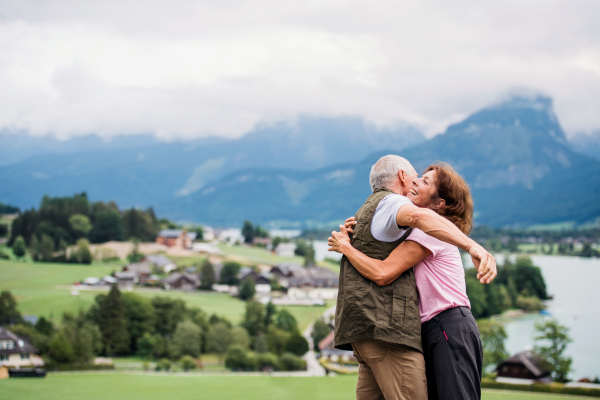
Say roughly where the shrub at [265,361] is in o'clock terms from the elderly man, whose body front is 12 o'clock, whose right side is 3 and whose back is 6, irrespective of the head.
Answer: The shrub is roughly at 10 o'clock from the elderly man.

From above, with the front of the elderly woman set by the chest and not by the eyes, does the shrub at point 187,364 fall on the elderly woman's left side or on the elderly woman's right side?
on the elderly woman's right side

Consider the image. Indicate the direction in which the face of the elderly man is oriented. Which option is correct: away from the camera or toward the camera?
away from the camera

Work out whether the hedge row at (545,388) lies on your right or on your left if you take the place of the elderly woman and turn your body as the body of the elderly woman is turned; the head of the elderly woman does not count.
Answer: on your right

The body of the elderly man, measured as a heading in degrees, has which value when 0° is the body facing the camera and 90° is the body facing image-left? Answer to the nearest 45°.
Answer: approximately 225°

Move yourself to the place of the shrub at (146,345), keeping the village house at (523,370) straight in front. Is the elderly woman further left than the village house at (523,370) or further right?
right

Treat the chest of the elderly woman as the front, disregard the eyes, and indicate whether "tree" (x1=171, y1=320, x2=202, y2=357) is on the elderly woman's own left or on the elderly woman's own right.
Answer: on the elderly woman's own right

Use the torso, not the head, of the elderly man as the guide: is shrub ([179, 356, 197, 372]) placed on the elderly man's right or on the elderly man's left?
on the elderly man's left

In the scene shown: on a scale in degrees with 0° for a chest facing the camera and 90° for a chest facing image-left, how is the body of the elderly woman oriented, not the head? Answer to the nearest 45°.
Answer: approximately 90°
